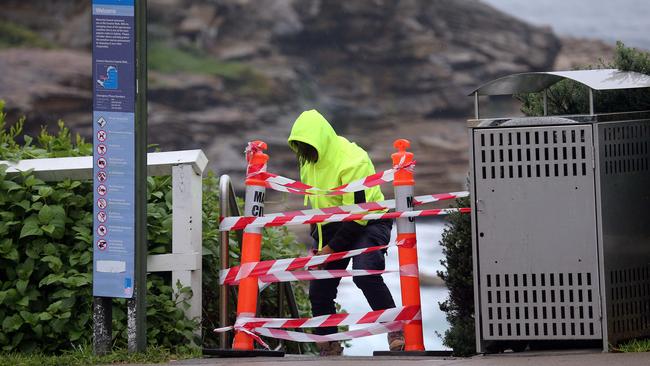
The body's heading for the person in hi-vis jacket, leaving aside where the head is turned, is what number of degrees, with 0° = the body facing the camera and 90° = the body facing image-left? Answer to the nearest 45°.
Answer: approximately 45°

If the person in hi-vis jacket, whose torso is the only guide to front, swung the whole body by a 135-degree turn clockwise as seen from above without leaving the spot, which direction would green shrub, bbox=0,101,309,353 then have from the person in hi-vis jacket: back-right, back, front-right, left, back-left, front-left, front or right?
left

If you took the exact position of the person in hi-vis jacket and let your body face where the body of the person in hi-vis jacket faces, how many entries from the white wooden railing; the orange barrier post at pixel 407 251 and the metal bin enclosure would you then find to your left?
2

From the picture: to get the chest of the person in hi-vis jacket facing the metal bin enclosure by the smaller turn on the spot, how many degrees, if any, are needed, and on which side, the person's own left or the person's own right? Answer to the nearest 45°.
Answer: approximately 90° to the person's own left
